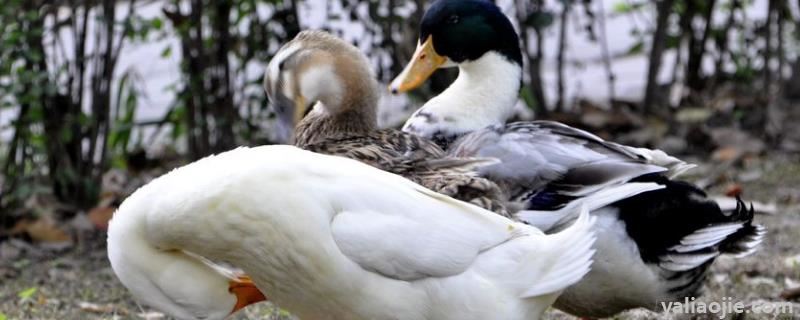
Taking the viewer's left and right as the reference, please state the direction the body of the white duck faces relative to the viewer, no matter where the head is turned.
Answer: facing to the left of the viewer

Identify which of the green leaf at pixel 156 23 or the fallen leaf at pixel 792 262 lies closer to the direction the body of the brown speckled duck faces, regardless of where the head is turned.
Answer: the green leaf

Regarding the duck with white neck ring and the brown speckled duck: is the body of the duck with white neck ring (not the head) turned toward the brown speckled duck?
yes

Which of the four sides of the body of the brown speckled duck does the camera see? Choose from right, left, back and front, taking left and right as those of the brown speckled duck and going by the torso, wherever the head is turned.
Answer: left

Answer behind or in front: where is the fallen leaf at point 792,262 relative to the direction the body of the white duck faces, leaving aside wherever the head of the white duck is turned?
behind

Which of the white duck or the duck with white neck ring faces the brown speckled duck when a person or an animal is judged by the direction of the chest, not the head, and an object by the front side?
the duck with white neck ring

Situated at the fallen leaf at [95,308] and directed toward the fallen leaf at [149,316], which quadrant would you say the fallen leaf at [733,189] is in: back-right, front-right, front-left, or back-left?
front-left

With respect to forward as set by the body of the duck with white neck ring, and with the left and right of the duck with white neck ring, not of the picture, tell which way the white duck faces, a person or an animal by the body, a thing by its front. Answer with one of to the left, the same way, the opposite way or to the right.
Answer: the same way

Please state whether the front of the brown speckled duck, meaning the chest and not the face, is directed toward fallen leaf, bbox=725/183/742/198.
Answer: no

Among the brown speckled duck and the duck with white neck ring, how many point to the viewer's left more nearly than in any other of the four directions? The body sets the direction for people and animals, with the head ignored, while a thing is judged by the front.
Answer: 2

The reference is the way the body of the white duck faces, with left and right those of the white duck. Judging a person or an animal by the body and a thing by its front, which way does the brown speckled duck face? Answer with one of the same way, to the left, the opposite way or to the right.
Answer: the same way

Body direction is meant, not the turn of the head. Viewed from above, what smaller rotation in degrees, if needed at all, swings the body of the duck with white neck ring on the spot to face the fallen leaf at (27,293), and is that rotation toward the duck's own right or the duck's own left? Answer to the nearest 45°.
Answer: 0° — it already faces it

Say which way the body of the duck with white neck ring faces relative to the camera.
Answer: to the viewer's left

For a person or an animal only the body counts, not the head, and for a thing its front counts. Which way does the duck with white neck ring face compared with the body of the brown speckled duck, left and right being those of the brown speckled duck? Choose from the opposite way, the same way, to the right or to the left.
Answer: the same way

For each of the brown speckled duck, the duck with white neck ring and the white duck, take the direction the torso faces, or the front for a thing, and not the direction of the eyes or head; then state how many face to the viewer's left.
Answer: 3
